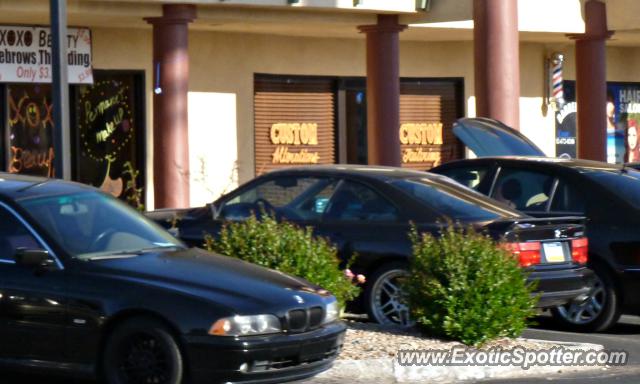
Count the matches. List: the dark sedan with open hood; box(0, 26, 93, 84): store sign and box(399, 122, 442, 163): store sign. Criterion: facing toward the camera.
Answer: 2

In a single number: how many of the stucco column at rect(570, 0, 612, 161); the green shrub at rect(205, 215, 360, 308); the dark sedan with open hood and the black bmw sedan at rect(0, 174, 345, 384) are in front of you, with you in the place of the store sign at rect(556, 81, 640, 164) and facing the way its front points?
4

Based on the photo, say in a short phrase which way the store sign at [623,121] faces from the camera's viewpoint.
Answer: facing the viewer

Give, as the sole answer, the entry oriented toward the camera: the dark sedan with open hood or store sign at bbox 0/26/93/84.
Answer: the store sign

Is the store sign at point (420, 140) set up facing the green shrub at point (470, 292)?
yes

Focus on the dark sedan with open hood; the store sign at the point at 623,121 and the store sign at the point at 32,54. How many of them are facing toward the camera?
2

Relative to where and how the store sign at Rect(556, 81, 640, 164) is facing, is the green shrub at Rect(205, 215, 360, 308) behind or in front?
in front

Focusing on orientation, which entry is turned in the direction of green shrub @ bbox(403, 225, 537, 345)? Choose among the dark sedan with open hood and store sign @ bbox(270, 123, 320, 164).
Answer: the store sign

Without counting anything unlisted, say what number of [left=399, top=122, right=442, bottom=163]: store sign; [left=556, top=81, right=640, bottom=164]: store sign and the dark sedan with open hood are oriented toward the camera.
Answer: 2

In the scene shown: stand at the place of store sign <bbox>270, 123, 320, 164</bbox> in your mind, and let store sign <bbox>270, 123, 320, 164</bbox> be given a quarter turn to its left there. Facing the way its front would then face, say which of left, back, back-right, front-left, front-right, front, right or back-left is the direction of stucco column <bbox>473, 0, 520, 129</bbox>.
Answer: front-right

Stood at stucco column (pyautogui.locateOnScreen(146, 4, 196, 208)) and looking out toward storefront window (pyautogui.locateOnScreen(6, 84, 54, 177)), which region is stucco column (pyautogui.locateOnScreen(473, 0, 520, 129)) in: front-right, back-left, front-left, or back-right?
back-right

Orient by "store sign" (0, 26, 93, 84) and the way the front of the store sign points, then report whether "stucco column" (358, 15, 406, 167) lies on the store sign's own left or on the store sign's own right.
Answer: on the store sign's own left

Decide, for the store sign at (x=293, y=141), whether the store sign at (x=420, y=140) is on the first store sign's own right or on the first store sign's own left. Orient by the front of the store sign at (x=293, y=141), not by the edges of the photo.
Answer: on the first store sign's own left

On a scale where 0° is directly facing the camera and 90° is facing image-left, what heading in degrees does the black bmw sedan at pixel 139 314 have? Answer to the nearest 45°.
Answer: approximately 315°

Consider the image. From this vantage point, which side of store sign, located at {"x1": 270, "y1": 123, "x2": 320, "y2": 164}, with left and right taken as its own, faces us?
front

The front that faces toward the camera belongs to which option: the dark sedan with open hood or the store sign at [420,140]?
the store sign

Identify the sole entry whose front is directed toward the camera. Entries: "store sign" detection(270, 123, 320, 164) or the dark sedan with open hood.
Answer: the store sign
